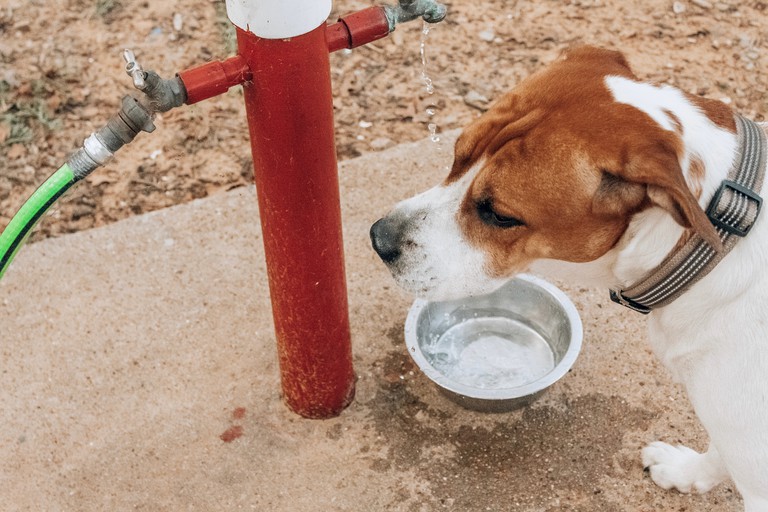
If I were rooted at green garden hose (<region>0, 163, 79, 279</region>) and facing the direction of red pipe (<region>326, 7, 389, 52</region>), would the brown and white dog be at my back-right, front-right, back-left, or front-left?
front-right

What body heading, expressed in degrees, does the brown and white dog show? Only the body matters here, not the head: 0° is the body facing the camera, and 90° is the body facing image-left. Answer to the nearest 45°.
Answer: approximately 90°

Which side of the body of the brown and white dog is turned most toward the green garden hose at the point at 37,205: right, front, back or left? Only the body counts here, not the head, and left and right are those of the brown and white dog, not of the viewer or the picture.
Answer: front

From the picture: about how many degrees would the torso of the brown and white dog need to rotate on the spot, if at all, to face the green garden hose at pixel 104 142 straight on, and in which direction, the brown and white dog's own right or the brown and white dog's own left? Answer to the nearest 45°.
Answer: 0° — it already faces it

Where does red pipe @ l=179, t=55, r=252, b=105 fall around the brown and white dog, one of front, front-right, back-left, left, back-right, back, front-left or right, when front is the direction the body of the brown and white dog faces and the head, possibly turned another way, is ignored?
front

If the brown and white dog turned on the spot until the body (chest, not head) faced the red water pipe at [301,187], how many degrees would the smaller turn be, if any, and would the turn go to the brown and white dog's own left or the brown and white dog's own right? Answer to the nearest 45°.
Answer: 0° — it already faces it

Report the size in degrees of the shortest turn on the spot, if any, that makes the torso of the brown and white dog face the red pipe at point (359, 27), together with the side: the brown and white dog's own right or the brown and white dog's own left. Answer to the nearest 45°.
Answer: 0° — it already faces it
